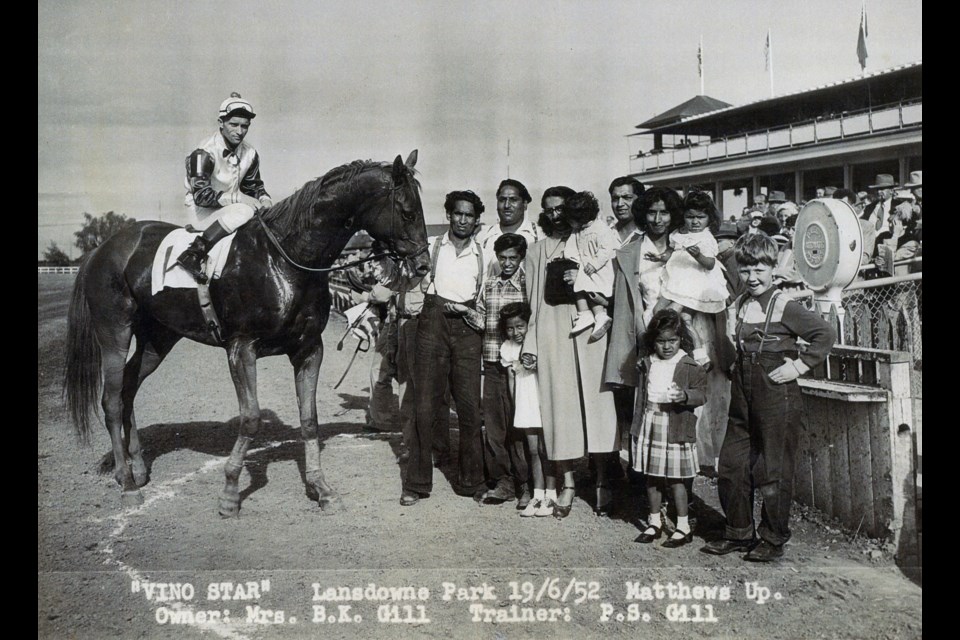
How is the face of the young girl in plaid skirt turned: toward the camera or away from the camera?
toward the camera

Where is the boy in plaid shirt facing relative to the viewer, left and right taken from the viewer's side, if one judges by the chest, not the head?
facing the viewer

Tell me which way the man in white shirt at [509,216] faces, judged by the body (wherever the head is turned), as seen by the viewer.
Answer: toward the camera

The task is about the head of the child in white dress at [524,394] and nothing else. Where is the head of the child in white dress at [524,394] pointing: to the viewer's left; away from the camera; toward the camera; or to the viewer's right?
toward the camera

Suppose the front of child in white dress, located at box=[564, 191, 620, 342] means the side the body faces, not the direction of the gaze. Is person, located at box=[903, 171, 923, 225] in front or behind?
behind

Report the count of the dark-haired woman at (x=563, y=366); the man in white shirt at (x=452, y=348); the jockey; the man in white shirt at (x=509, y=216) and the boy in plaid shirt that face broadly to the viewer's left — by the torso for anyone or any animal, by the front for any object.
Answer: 0

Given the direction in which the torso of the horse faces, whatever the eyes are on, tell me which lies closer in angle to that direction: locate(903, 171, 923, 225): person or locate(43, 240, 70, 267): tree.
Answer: the person

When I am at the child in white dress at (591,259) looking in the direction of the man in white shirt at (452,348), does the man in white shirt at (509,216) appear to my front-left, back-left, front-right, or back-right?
front-right

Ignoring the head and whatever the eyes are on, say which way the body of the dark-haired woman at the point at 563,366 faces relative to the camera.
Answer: toward the camera

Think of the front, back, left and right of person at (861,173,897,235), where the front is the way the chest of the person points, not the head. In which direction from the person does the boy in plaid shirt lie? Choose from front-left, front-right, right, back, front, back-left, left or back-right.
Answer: front
